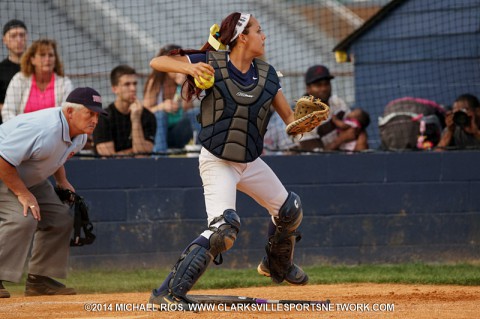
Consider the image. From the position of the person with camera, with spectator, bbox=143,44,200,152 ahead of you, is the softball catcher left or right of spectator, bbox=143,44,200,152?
left

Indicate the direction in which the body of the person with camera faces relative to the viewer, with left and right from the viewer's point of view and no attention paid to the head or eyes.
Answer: facing the viewer

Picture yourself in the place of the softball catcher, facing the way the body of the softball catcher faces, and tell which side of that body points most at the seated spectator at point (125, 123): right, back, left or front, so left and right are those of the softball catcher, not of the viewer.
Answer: back

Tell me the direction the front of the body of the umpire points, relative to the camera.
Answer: to the viewer's right

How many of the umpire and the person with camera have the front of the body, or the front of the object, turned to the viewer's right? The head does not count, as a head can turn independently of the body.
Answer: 1

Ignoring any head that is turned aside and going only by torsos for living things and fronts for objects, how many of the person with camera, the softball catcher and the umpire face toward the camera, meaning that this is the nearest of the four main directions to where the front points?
2

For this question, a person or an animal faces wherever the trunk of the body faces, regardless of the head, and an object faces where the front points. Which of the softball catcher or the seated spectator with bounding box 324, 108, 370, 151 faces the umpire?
the seated spectator

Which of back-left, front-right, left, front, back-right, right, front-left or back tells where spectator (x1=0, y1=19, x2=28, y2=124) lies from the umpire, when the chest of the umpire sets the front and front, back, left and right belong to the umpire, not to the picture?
left
